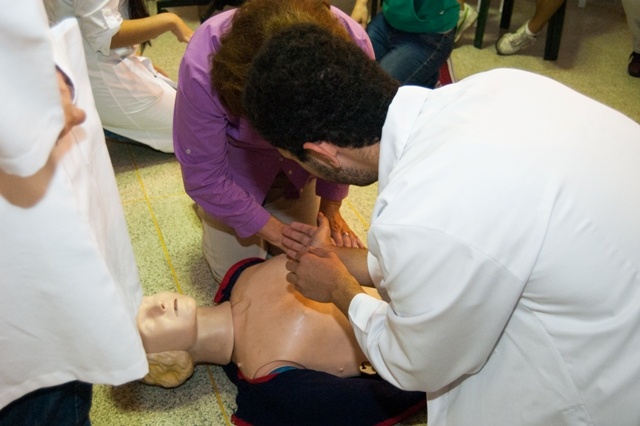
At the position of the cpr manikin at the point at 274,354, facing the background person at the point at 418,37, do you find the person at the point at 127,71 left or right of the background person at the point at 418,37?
left

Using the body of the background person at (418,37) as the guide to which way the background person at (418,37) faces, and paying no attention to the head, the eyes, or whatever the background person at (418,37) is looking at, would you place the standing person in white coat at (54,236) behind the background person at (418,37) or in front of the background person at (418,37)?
in front

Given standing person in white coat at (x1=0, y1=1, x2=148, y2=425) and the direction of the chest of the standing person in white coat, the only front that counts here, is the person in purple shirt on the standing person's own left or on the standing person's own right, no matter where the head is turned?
on the standing person's own left

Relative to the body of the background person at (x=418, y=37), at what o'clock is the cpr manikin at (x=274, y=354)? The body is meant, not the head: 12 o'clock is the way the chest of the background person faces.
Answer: The cpr manikin is roughly at 11 o'clock from the background person.

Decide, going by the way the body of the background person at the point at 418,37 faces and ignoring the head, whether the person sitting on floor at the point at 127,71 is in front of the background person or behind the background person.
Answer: in front

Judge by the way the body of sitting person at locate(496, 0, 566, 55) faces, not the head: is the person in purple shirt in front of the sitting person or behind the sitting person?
in front

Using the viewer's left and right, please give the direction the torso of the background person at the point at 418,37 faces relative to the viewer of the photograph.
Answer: facing the viewer and to the left of the viewer

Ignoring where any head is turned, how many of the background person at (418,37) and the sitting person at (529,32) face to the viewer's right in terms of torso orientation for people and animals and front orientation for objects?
0
